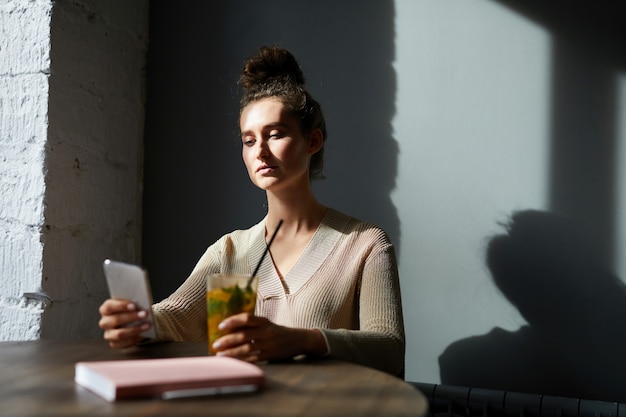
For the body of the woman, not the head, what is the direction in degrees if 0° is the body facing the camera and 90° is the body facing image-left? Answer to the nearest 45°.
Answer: approximately 45°
